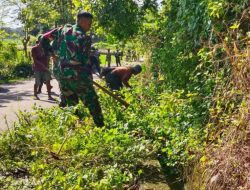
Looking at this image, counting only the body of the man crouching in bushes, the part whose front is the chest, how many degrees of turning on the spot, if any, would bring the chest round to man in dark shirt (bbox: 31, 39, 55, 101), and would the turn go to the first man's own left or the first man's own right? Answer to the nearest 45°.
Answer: approximately 135° to the first man's own left

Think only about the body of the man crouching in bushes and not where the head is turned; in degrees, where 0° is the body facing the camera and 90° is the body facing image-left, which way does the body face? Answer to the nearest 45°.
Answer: approximately 270°

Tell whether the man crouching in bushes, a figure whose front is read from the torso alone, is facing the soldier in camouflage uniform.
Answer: no

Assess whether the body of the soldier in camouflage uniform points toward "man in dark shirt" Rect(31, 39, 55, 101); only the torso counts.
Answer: no
